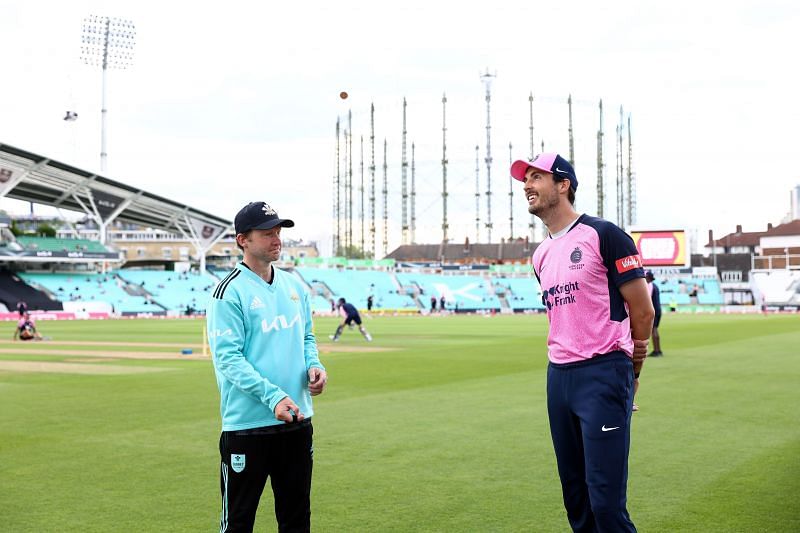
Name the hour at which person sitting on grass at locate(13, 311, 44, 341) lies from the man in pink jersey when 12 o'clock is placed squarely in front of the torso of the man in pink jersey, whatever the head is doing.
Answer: The person sitting on grass is roughly at 3 o'clock from the man in pink jersey.

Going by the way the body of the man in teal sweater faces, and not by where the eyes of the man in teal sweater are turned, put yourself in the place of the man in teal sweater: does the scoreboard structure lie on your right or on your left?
on your left

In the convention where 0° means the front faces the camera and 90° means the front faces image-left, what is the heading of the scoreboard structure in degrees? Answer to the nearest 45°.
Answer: approximately 0°

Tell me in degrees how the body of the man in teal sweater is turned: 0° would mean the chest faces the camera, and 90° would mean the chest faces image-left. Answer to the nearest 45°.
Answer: approximately 315°

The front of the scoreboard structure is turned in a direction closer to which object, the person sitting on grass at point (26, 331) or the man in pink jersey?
the man in pink jersey

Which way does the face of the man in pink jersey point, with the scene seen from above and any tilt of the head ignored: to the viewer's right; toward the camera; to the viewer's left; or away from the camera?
to the viewer's left

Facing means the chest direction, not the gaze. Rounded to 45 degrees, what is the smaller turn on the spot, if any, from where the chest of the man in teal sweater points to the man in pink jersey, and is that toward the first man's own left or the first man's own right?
approximately 45° to the first man's own left

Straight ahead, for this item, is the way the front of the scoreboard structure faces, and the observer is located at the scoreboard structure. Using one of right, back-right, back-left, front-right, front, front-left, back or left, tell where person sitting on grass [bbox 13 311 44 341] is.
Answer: front-right

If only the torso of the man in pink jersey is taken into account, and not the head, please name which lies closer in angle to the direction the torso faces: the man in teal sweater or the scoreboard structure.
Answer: the man in teal sweater

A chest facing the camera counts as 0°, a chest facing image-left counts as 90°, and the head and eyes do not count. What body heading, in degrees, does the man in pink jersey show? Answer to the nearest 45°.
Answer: approximately 45°
